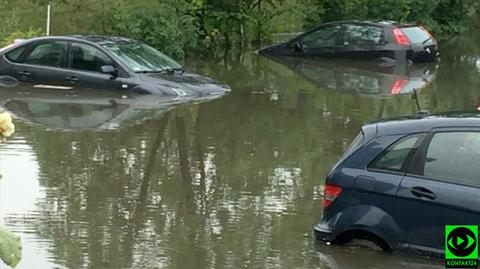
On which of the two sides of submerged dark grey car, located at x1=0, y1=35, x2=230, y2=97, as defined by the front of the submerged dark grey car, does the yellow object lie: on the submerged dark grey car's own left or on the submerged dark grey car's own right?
on the submerged dark grey car's own right

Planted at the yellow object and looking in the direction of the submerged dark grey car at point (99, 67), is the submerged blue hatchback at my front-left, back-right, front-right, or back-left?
front-right

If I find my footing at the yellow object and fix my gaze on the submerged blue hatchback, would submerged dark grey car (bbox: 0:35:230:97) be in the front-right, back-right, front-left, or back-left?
front-left

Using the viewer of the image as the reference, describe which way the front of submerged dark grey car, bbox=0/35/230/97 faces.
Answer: facing the viewer and to the right of the viewer

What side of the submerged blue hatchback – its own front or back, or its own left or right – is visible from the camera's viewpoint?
right

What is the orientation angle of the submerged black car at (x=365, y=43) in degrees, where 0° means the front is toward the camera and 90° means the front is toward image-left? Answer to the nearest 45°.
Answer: approximately 135°

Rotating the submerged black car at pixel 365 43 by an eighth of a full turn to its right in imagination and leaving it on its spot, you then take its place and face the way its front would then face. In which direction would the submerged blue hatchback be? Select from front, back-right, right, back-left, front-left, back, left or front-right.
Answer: back

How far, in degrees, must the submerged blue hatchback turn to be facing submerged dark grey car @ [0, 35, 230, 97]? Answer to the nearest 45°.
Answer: approximately 135° to its left

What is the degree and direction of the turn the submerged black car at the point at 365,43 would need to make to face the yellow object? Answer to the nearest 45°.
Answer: approximately 135° to its left

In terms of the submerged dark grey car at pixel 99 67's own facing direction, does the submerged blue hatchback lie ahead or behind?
ahead
